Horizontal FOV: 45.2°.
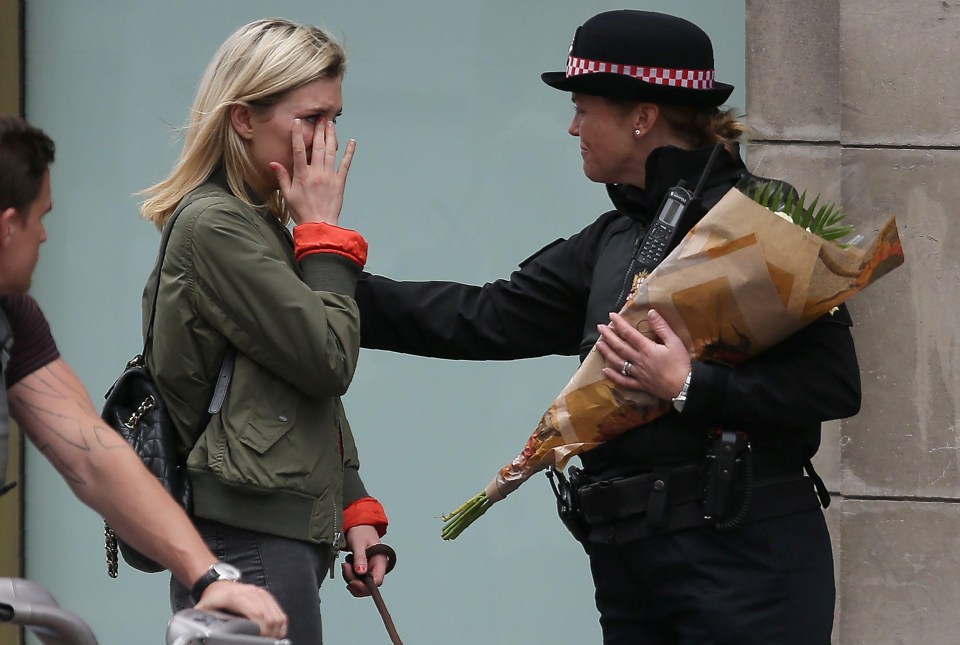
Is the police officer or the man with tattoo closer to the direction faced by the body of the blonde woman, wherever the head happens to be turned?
the police officer

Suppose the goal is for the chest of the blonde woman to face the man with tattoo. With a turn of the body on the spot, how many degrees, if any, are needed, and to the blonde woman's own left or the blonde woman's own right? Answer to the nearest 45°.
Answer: approximately 135° to the blonde woman's own right

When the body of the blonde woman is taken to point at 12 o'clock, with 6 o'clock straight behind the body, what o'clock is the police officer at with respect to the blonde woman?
The police officer is roughly at 12 o'clock from the blonde woman.

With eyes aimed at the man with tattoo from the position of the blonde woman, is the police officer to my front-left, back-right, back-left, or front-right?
back-left

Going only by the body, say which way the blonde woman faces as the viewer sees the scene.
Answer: to the viewer's right
